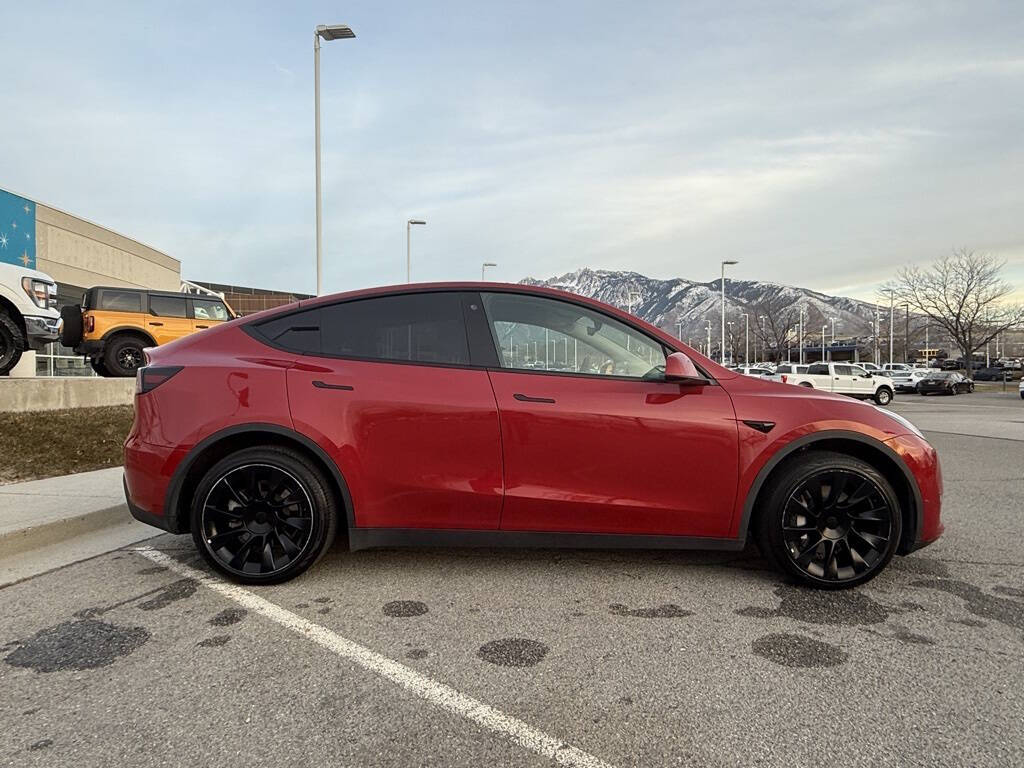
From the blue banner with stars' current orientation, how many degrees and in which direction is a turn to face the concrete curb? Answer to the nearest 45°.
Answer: approximately 45° to its right

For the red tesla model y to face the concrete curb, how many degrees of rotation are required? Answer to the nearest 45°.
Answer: approximately 180°

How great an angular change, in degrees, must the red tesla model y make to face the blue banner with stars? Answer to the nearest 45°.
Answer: approximately 135° to its left

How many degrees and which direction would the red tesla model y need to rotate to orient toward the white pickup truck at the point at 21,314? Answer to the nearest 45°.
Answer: approximately 135° to its left

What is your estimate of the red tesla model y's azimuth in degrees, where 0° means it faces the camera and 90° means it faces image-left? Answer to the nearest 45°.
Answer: approximately 270°

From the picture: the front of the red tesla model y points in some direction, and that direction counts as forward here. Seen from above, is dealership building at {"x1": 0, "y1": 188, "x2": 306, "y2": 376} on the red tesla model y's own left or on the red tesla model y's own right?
on the red tesla model y's own left

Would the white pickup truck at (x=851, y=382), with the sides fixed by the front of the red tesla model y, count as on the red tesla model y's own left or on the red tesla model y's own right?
on the red tesla model y's own left
